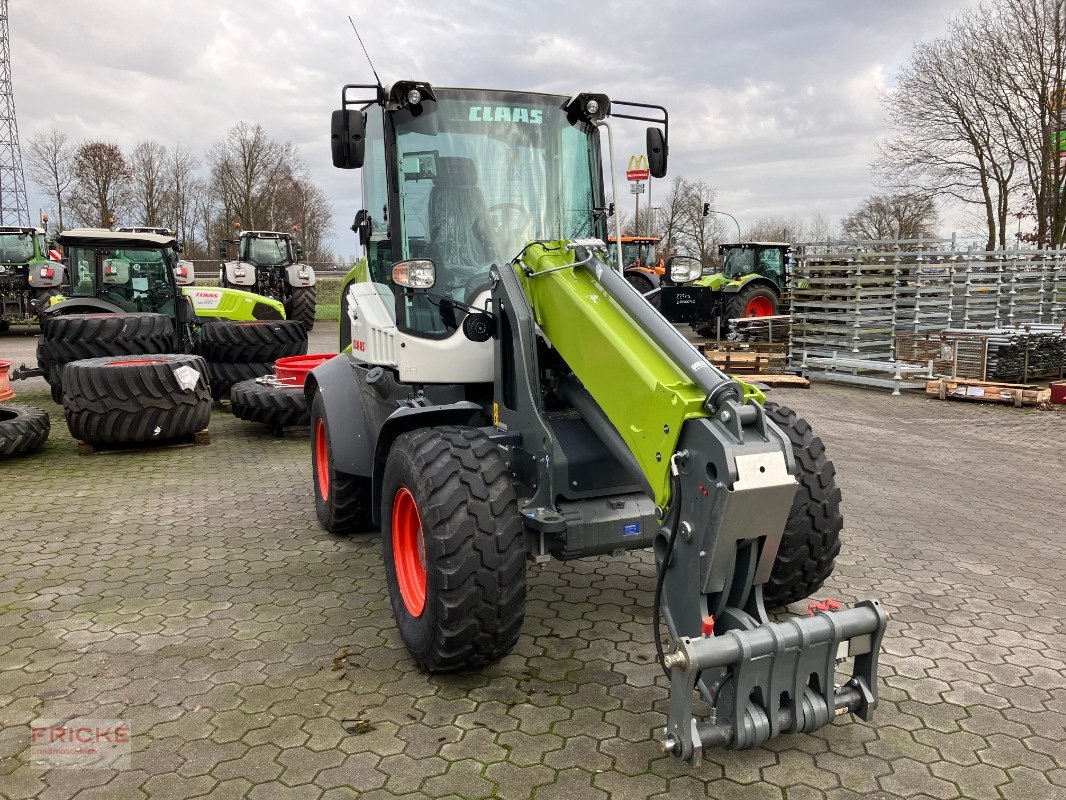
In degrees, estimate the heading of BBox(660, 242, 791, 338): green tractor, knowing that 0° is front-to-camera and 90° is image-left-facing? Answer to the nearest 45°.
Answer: approximately 45°

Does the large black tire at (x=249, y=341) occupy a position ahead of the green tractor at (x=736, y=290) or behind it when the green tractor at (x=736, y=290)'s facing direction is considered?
ahead

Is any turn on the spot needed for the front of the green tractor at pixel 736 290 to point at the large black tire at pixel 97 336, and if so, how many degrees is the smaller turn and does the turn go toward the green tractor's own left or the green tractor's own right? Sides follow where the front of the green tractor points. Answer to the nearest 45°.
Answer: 0° — it already faces it
